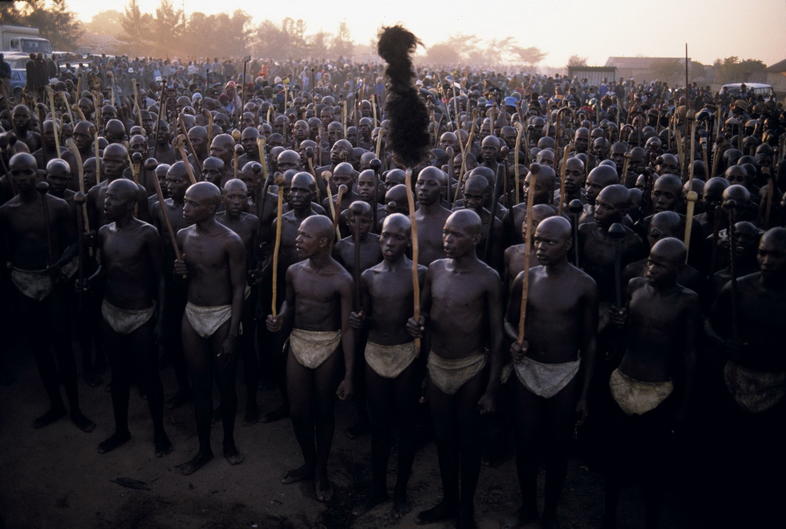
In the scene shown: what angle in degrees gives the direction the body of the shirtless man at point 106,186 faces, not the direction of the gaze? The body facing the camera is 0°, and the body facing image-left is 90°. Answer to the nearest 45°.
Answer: approximately 0°

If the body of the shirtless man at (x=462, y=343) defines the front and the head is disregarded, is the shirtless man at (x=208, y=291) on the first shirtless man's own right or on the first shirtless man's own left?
on the first shirtless man's own right

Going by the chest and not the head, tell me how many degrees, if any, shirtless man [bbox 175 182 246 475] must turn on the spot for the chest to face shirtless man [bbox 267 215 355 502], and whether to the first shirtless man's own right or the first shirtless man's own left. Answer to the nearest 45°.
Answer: approximately 90° to the first shirtless man's own left

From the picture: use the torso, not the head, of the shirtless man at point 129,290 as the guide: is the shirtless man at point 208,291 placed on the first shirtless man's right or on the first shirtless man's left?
on the first shirtless man's left

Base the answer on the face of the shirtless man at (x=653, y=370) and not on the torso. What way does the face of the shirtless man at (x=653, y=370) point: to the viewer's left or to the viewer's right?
to the viewer's left

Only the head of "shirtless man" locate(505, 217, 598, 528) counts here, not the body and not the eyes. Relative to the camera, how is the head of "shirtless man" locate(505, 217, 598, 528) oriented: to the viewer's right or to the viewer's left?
to the viewer's left

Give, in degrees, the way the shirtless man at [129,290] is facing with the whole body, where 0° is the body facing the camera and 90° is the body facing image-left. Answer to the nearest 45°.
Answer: approximately 45°

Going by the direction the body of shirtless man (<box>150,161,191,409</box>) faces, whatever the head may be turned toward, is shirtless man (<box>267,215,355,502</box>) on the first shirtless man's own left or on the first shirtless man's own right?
on the first shirtless man's own left

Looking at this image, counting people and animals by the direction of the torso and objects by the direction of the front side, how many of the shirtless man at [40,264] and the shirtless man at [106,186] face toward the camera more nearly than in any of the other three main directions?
2

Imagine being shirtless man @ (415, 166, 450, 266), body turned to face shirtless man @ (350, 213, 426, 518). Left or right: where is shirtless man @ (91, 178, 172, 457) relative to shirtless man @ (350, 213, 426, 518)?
right
